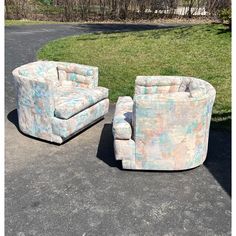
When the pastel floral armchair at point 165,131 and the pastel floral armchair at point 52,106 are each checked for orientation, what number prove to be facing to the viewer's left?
1

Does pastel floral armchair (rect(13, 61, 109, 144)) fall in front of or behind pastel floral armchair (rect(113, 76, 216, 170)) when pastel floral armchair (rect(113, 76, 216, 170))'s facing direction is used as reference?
in front

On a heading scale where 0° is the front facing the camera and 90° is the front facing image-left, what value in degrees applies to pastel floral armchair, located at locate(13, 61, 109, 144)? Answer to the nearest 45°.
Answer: approximately 315°

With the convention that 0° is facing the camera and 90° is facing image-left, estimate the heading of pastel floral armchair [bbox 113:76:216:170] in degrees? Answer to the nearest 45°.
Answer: approximately 90°

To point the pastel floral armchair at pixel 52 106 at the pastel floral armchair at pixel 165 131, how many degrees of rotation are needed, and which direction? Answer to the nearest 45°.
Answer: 0° — it already faces it
